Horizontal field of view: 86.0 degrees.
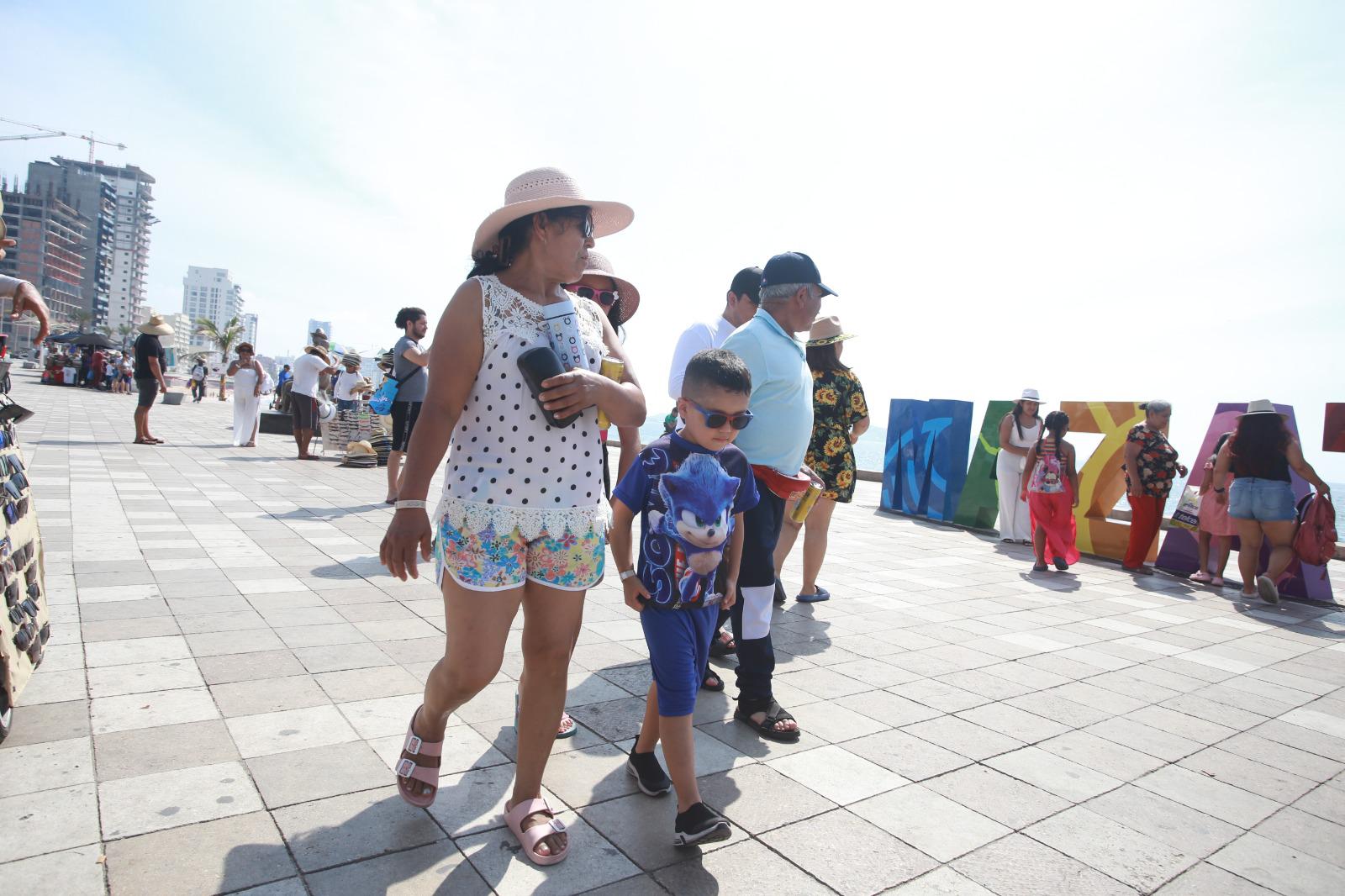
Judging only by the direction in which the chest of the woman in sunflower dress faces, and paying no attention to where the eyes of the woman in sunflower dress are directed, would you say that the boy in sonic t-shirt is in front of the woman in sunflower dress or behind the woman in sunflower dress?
behind

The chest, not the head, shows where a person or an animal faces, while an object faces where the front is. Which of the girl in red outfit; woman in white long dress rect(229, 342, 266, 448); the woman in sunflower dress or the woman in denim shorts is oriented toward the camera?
the woman in white long dress

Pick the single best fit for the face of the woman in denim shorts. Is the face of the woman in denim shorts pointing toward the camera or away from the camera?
away from the camera

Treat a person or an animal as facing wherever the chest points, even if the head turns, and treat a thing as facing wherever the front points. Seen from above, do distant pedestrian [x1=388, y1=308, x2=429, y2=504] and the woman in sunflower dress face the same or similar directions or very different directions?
same or similar directions

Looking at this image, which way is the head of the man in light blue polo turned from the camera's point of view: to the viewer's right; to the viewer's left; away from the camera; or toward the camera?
to the viewer's right

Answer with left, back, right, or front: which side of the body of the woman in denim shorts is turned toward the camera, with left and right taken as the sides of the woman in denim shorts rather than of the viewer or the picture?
back

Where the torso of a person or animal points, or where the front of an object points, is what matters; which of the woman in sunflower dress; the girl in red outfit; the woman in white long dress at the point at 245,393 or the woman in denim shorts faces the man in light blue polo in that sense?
the woman in white long dress

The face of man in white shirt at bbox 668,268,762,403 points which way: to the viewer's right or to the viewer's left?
to the viewer's right

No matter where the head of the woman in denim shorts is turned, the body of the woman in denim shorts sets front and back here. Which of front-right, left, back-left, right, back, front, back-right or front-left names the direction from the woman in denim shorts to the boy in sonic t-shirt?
back

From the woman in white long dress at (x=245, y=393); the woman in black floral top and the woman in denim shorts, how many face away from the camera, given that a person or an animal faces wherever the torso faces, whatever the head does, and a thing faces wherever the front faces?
1

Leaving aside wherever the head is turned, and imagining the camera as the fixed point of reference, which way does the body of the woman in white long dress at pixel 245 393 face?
toward the camera
